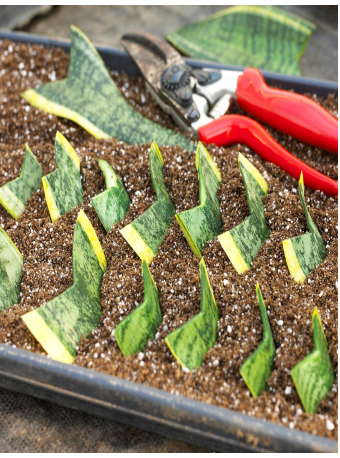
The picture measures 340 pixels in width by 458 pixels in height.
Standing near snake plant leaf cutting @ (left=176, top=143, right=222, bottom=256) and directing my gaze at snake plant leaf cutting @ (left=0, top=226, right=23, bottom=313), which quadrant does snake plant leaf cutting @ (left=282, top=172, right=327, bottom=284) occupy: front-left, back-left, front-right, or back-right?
back-left

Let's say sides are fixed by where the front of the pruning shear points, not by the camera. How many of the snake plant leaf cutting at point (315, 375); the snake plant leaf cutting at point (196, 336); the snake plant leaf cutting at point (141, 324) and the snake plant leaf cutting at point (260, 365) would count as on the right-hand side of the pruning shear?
0

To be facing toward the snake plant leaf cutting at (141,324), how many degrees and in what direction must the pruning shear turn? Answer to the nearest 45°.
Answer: approximately 45° to its left

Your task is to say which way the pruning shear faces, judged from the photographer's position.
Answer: facing to the left of the viewer

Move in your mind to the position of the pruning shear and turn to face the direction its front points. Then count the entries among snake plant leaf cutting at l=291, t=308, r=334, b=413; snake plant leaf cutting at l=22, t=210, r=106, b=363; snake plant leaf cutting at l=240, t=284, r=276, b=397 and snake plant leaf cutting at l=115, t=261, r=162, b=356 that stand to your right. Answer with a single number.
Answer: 0

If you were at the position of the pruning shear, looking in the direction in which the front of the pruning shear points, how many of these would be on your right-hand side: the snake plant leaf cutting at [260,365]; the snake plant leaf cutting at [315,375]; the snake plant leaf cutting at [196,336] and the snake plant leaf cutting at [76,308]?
0

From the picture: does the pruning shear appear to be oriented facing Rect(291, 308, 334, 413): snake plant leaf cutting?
no

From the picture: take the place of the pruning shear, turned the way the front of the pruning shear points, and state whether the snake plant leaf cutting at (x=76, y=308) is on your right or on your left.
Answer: on your left

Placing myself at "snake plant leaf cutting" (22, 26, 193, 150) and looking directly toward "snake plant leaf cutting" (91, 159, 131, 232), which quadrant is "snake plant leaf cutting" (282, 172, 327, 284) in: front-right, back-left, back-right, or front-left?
front-left

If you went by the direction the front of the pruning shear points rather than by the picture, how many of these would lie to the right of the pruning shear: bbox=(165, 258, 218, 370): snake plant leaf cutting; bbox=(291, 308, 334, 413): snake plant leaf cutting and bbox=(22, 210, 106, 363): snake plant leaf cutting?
0

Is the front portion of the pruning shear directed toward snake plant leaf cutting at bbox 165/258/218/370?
no

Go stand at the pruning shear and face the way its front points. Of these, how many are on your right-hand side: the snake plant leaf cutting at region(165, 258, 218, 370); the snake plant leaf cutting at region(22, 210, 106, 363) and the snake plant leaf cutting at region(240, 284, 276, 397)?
0
